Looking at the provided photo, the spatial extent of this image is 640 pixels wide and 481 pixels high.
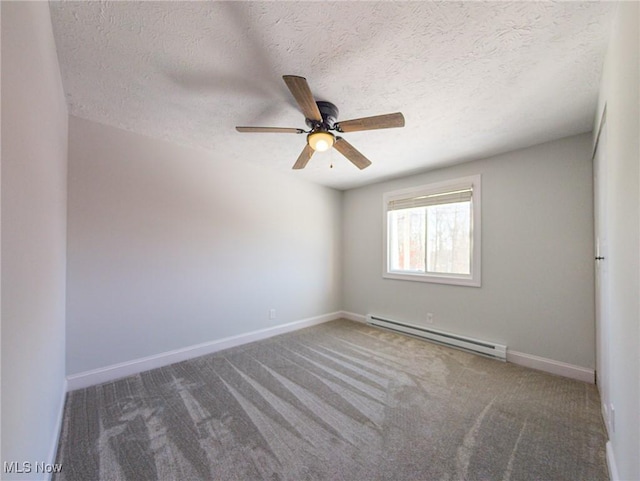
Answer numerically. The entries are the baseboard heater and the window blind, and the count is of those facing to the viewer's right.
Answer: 0

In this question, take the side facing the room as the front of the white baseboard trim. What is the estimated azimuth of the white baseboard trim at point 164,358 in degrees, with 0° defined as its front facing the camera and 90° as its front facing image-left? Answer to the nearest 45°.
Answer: approximately 315°

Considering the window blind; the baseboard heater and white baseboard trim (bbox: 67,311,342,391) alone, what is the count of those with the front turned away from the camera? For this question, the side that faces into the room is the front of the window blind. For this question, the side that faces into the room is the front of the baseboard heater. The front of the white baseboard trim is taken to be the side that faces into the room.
0

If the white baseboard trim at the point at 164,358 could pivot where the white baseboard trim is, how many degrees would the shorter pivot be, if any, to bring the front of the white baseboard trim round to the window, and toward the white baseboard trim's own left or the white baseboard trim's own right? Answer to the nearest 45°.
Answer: approximately 45° to the white baseboard trim's own left

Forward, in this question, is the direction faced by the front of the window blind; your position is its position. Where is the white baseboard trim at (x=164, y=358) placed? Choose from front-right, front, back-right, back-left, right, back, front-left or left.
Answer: front

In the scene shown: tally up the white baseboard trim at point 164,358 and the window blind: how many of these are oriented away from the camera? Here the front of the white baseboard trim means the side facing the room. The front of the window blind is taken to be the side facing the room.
0

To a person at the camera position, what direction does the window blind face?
facing the viewer and to the left of the viewer

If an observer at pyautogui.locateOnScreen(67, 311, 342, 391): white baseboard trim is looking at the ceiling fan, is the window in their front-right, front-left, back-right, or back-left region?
front-left

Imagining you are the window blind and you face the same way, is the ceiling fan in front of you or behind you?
in front

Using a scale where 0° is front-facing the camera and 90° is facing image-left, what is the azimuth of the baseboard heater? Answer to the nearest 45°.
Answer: approximately 45°

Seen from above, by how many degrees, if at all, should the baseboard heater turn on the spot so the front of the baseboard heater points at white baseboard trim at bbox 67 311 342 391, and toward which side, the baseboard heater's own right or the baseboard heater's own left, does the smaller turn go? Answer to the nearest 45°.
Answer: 0° — it already faces it
